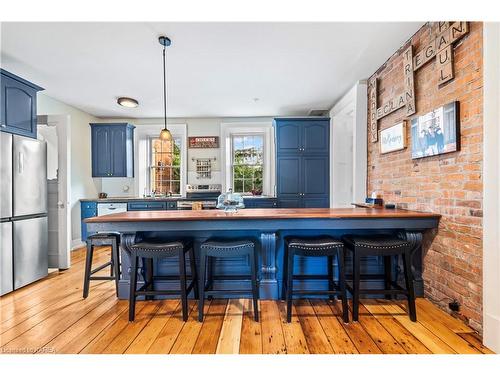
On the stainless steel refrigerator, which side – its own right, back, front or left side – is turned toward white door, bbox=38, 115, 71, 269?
left

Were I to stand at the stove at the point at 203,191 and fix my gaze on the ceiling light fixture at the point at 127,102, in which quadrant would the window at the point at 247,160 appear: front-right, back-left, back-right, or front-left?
back-left

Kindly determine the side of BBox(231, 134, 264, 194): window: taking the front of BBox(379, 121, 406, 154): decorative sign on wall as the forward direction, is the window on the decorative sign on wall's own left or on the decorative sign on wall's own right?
on the decorative sign on wall's own right
